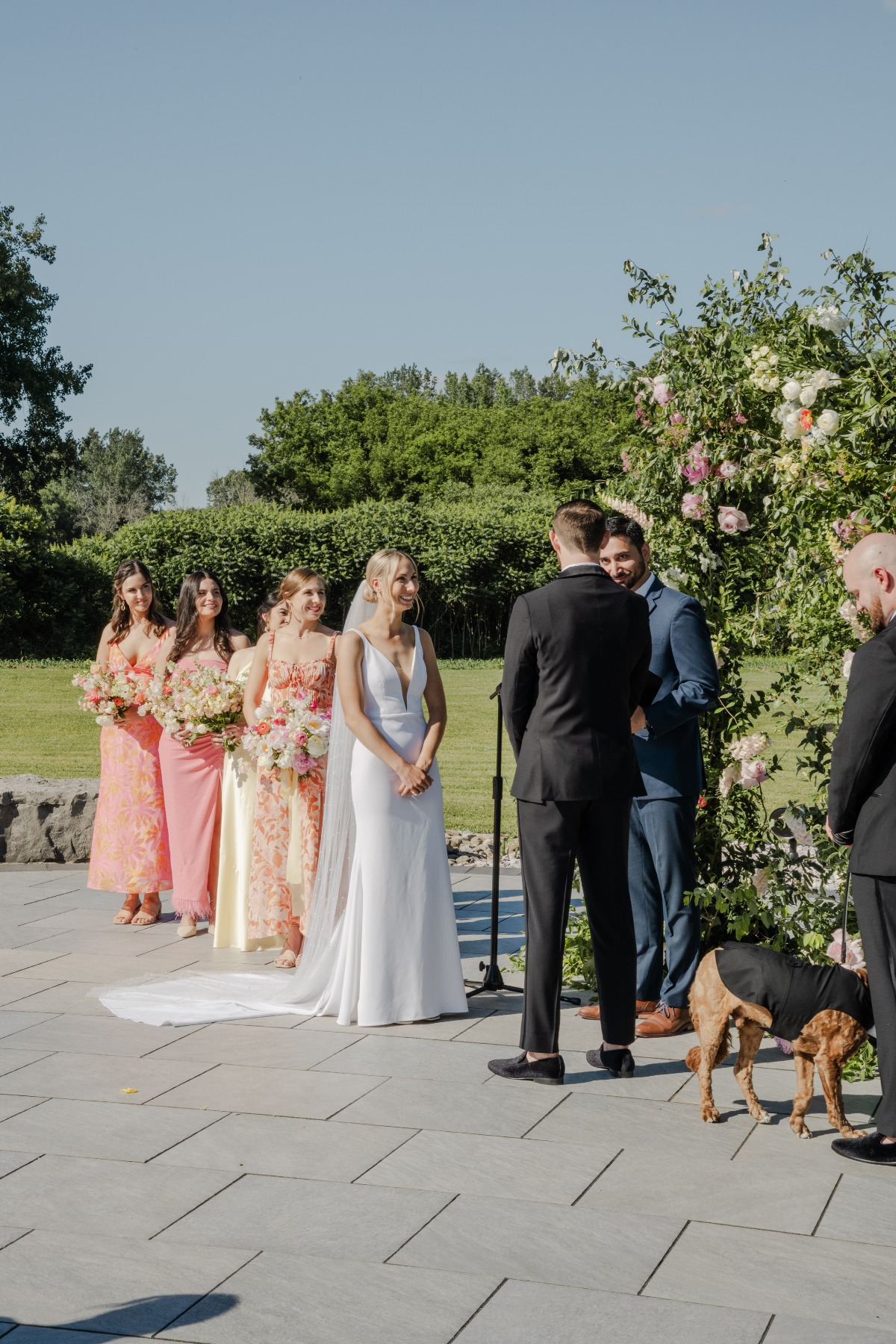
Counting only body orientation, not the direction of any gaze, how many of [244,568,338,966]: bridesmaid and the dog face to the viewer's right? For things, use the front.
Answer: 1

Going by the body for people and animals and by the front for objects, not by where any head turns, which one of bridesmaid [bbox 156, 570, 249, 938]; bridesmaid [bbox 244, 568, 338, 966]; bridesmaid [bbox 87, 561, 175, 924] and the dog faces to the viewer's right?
the dog

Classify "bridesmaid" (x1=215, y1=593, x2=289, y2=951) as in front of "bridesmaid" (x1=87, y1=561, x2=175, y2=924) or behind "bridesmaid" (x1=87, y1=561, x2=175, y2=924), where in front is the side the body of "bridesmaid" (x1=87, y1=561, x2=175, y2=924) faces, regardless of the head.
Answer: in front

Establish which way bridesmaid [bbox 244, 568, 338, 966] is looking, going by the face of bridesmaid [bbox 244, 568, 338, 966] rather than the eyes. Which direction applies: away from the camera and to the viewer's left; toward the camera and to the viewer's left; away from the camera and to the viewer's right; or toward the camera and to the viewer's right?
toward the camera and to the viewer's right

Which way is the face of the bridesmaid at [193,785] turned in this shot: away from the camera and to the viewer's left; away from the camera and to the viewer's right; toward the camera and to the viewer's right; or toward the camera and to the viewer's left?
toward the camera and to the viewer's right

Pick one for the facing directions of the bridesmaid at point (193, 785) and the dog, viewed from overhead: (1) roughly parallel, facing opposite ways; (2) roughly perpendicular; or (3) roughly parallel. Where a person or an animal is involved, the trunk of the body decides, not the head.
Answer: roughly perpendicular

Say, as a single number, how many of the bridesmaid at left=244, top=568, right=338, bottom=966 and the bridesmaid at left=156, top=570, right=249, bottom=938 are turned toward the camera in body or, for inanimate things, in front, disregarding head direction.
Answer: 2

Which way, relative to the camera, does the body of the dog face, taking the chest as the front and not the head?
to the viewer's right

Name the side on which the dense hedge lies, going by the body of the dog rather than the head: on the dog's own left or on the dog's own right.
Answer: on the dog's own left

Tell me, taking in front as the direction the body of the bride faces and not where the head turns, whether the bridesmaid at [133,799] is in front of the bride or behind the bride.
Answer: behind

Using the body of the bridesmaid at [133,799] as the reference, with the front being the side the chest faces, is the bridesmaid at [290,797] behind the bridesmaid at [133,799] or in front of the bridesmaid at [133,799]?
in front

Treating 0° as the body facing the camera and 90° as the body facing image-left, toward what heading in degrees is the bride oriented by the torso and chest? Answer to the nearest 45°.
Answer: approximately 315°

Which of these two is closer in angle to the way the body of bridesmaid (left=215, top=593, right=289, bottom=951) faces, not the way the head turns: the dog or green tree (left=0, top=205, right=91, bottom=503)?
the dog
